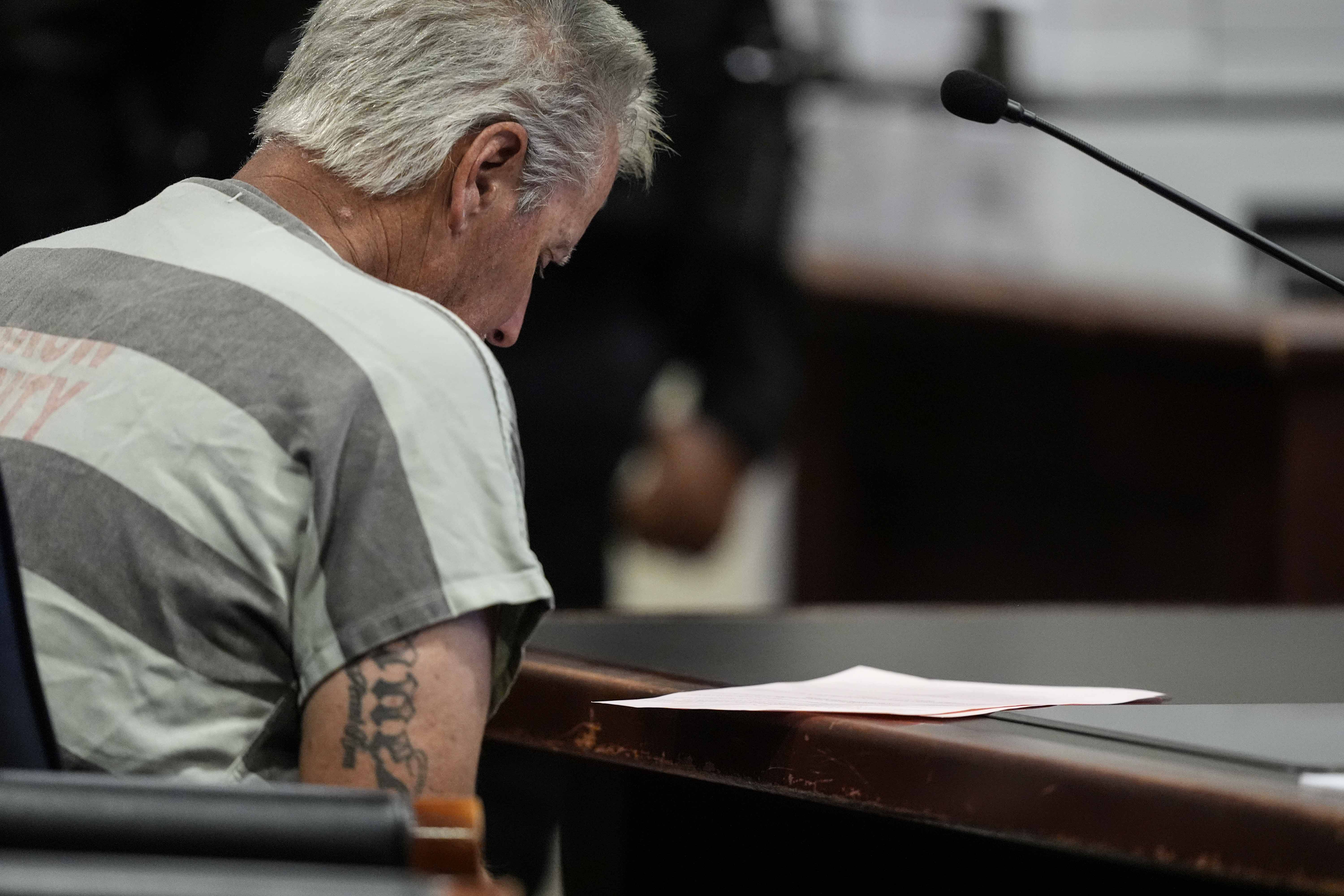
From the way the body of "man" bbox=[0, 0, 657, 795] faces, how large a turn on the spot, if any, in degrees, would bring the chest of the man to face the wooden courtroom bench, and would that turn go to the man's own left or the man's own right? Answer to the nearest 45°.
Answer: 0° — they already face it

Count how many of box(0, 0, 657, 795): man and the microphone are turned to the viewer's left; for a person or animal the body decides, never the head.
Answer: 1

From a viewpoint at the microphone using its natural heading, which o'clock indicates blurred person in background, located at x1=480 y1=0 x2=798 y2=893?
The blurred person in background is roughly at 2 o'clock from the microphone.

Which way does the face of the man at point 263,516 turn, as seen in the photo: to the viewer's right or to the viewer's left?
to the viewer's right

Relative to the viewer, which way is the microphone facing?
to the viewer's left

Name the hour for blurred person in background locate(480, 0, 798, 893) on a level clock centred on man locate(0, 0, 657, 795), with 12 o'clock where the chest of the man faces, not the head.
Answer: The blurred person in background is roughly at 11 o'clock from the man.

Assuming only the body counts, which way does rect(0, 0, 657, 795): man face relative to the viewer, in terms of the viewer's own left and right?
facing away from the viewer and to the right of the viewer
